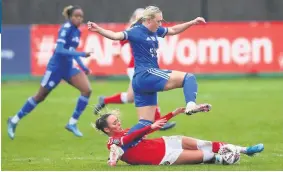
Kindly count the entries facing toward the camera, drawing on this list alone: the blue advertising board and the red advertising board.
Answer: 2

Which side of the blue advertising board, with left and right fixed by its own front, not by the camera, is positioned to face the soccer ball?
front

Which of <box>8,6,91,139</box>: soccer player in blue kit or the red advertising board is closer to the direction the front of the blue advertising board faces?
the soccer player in blue kit

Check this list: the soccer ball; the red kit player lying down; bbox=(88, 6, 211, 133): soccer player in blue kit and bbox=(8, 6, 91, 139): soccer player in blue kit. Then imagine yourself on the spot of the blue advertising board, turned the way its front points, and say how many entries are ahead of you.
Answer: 4

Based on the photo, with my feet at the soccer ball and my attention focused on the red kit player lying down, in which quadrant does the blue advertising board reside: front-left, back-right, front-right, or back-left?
front-right

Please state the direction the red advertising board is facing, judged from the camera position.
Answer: facing the viewer

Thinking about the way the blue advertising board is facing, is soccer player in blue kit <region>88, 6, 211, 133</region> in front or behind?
in front

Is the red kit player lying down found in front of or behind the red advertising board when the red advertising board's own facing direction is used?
in front

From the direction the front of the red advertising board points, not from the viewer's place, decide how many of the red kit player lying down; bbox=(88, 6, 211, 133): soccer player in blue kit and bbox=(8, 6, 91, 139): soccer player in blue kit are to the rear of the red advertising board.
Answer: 0

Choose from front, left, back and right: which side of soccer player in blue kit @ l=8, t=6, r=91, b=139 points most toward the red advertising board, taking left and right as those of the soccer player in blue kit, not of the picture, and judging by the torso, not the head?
left

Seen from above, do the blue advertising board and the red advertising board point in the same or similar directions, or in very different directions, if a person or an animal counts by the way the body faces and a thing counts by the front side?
same or similar directions

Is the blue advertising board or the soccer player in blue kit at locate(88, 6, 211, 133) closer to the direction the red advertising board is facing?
the soccer player in blue kit

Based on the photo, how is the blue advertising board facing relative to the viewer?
toward the camera

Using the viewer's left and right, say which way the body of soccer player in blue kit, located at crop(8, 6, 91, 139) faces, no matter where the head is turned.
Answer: facing the viewer and to the right of the viewer

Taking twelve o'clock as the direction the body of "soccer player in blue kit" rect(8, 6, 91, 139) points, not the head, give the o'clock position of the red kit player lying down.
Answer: The red kit player lying down is roughly at 1 o'clock from the soccer player in blue kit.
